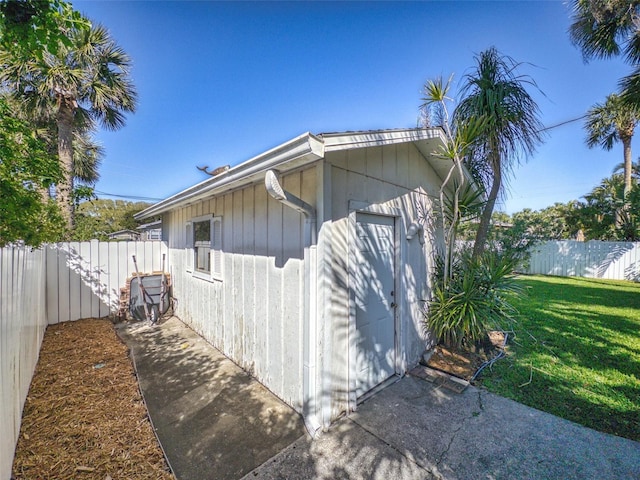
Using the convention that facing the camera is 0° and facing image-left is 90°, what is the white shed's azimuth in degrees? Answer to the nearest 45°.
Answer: approximately 315°

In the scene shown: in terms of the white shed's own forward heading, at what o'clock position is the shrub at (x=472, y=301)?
The shrub is roughly at 10 o'clock from the white shed.

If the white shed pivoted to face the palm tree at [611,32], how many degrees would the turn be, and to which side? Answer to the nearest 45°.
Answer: approximately 45° to its left

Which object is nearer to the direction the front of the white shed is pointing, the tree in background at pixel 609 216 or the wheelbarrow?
the tree in background

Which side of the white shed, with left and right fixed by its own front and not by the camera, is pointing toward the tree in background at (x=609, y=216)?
left

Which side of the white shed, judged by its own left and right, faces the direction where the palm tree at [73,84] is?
back

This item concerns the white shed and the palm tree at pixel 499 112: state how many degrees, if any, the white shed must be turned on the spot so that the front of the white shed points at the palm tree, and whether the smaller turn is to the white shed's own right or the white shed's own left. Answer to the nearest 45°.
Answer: approximately 45° to the white shed's own left

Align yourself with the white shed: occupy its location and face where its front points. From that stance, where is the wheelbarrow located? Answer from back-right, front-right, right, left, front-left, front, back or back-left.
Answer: back
